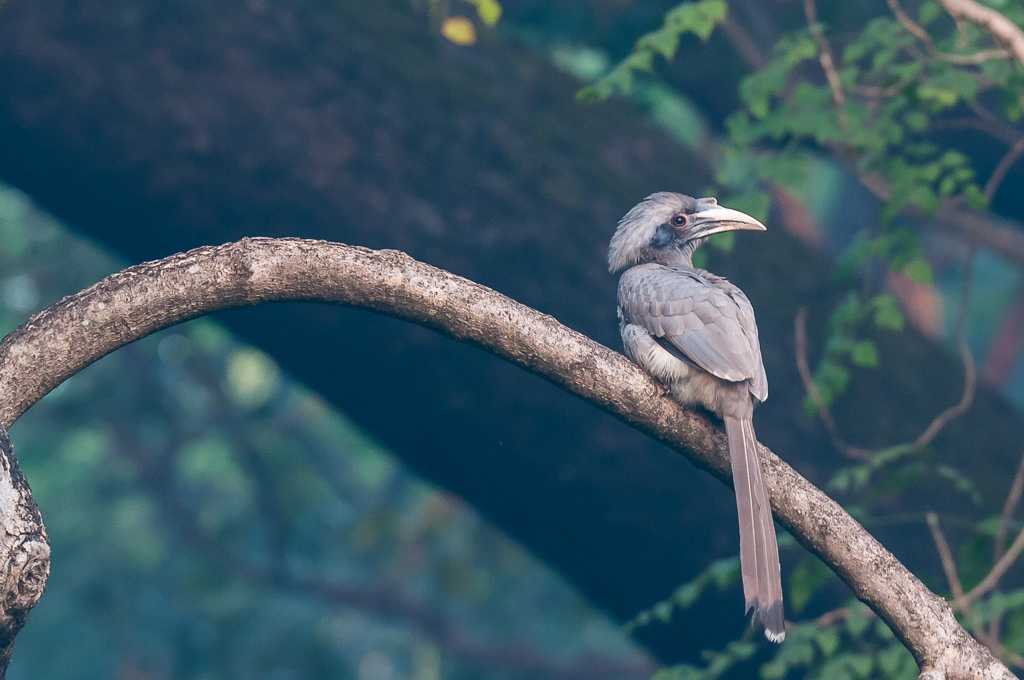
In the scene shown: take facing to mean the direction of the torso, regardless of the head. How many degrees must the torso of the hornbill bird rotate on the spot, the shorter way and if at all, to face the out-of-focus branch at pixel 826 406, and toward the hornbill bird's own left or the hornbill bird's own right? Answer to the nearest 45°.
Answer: approximately 90° to the hornbill bird's own right

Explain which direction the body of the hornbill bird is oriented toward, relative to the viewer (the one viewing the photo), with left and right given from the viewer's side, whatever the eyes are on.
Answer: facing away from the viewer and to the left of the viewer

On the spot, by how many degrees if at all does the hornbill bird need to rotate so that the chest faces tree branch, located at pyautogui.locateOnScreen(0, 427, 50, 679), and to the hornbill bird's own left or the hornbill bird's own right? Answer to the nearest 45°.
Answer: approximately 90° to the hornbill bird's own left
